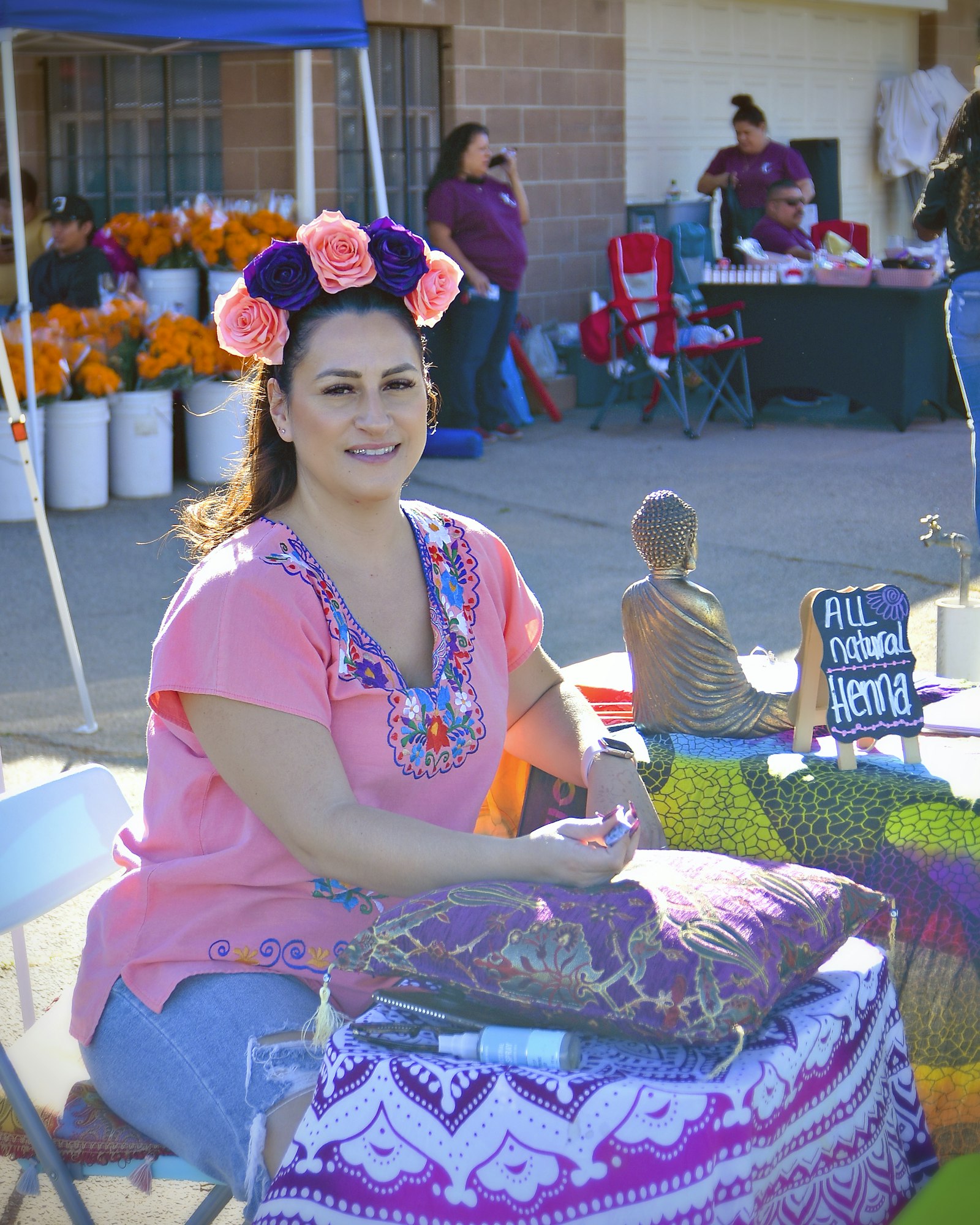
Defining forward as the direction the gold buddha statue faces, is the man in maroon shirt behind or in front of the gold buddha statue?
in front

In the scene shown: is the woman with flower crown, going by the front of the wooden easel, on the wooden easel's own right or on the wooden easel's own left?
on the wooden easel's own right

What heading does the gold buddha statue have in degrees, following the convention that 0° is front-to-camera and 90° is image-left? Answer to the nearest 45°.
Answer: approximately 225°

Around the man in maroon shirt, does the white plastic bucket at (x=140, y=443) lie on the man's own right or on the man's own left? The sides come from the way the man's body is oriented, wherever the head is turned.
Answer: on the man's own right

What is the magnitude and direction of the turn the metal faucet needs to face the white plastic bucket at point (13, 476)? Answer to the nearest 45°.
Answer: approximately 45° to its right

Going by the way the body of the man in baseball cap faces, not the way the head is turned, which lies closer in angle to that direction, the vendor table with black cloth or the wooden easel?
the wooden easel

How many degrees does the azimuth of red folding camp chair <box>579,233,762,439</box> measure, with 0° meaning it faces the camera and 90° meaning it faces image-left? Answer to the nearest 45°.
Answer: approximately 315°

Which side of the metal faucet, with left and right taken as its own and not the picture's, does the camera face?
left

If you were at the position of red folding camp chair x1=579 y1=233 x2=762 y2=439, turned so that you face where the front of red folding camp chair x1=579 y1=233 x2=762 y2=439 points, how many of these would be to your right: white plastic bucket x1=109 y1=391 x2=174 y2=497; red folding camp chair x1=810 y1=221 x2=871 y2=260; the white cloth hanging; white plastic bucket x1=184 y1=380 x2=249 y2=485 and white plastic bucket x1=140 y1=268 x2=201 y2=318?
3

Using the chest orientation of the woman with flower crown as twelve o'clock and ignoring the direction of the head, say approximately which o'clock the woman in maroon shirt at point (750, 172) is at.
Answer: The woman in maroon shirt is roughly at 8 o'clock from the woman with flower crown.

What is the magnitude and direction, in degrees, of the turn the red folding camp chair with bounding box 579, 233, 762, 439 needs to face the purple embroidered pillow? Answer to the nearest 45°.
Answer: approximately 45° to its right

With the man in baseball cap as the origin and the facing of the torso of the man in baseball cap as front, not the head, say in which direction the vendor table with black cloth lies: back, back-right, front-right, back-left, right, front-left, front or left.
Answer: back-left
